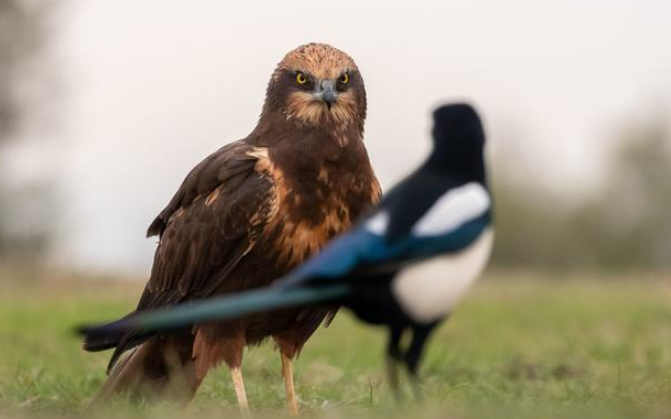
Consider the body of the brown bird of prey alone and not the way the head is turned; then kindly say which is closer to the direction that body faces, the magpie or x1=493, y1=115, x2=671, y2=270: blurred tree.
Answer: the magpie

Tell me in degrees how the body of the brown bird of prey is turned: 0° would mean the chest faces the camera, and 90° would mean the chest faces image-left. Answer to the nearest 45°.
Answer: approximately 315°

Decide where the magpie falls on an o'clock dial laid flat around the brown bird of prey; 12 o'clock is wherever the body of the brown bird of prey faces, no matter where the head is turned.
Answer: The magpie is roughly at 1 o'clock from the brown bird of prey.

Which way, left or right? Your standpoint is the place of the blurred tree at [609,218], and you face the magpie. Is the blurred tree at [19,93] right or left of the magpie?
right

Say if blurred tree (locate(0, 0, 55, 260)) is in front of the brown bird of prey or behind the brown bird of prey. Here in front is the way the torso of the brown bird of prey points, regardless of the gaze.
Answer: behind
